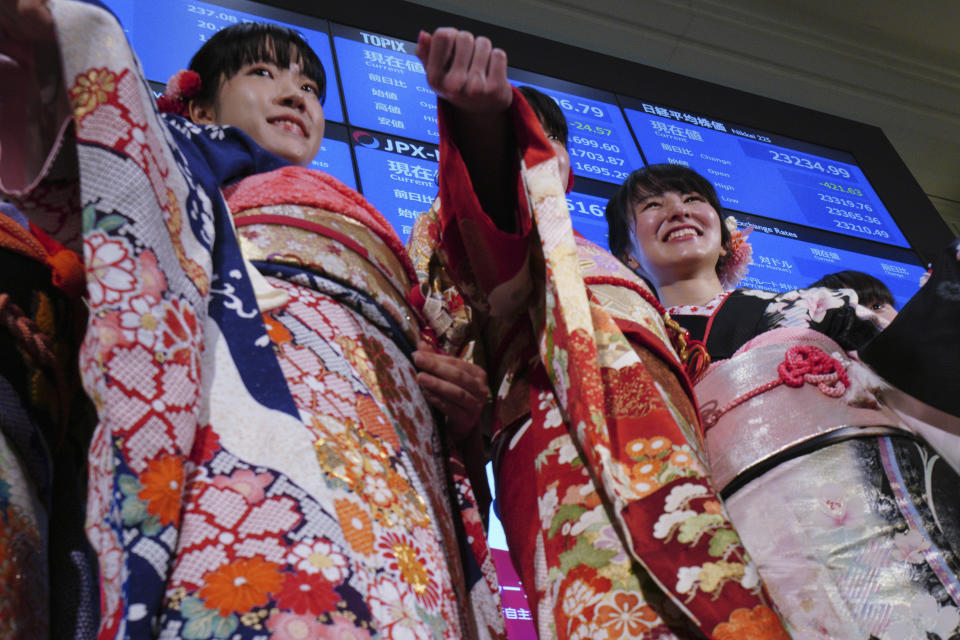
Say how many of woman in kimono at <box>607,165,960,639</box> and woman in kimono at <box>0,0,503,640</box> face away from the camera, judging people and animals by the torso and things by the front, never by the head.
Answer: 0

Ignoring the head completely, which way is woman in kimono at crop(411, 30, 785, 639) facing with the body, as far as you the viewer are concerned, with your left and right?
facing the viewer and to the right of the viewer

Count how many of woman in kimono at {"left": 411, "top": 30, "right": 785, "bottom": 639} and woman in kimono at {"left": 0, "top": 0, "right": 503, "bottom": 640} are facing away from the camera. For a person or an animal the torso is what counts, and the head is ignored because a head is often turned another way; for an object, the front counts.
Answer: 0

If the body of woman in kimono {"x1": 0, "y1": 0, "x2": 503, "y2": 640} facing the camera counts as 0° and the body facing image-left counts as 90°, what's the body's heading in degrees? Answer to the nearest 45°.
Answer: approximately 315°

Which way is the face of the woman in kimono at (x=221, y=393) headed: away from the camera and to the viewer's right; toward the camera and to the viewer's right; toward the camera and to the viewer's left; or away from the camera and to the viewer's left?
toward the camera and to the viewer's right

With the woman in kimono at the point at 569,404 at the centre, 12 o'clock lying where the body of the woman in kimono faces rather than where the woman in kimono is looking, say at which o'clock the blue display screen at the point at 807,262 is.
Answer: The blue display screen is roughly at 8 o'clock from the woman in kimono.
